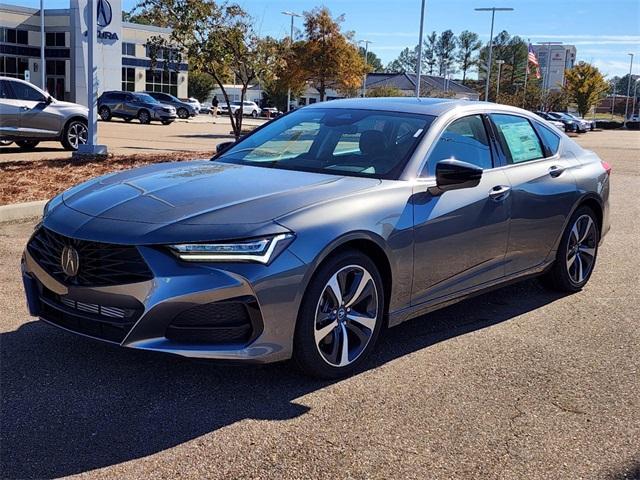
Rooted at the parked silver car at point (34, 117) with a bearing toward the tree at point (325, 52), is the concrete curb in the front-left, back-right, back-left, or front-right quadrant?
back-right

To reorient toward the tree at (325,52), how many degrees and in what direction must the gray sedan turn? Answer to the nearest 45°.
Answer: approximately 135° to its right

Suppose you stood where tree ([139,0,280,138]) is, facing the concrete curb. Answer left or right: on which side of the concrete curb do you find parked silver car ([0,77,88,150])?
right

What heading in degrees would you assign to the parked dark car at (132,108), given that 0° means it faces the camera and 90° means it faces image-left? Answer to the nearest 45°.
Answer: approximately 315°

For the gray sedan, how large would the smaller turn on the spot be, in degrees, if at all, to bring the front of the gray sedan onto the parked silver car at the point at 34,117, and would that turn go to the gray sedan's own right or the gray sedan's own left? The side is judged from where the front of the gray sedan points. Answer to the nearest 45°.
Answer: approximately 90° to the gray sedan's own right

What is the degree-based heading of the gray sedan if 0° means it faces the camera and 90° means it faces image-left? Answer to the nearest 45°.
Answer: approximately 45°
